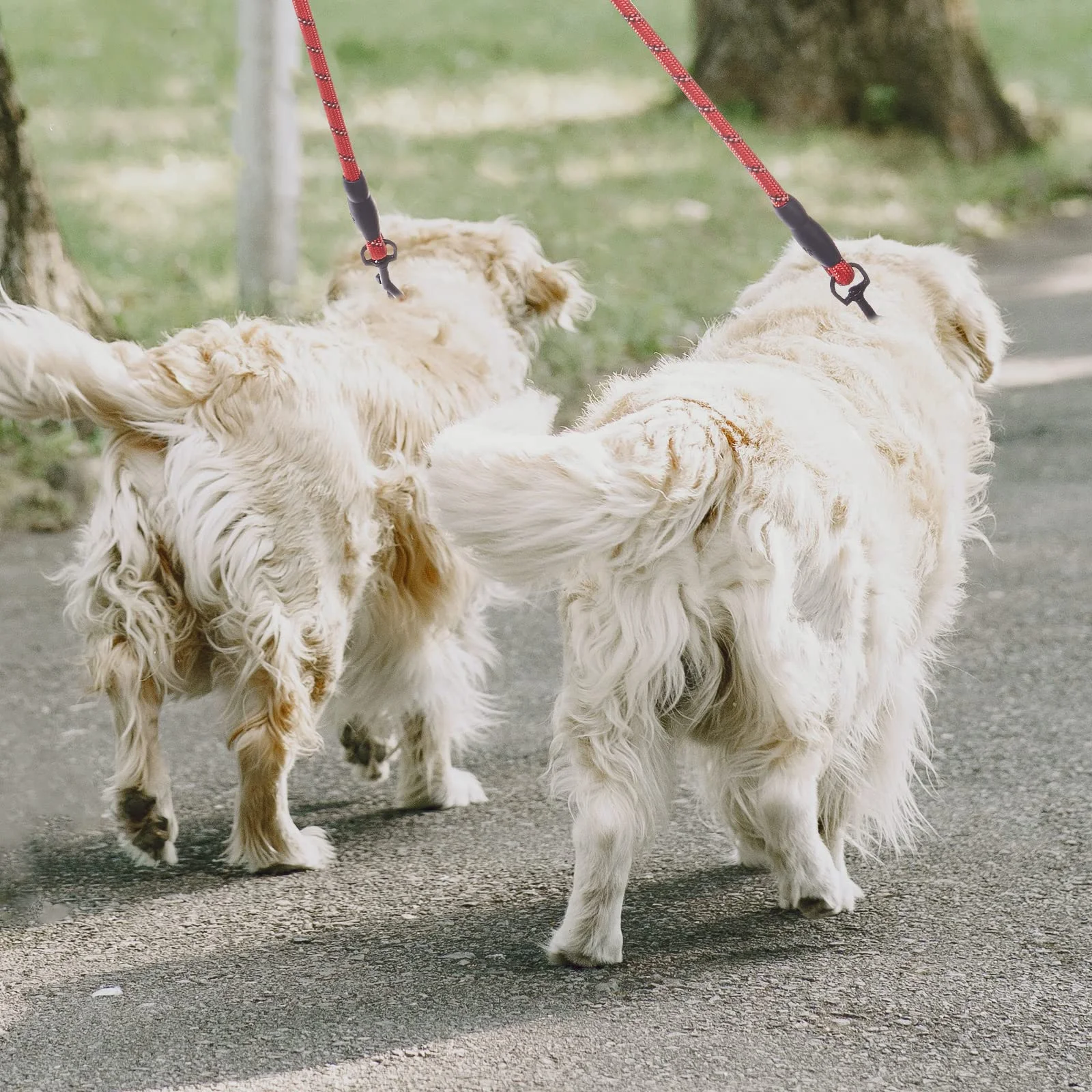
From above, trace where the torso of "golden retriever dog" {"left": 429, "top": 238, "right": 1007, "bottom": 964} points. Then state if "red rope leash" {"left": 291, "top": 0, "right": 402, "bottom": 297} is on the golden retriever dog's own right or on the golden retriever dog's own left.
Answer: on the golden retriever dog's own left

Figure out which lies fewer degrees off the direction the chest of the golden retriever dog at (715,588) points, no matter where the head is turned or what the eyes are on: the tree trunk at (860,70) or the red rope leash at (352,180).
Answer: the tree trunk

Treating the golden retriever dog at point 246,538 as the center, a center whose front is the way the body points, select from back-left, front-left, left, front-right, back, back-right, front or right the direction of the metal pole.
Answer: front-left

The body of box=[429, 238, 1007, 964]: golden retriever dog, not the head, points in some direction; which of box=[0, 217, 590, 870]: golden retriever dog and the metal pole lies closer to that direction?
the metal pole

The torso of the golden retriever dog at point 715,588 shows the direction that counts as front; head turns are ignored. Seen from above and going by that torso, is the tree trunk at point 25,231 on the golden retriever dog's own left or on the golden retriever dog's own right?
on the golden retriever dog's own left

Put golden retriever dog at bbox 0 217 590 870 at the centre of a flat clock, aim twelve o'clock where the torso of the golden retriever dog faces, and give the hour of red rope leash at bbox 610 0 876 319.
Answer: The red rope leash is roughly at 1 o'clock from the golden retriever dog.

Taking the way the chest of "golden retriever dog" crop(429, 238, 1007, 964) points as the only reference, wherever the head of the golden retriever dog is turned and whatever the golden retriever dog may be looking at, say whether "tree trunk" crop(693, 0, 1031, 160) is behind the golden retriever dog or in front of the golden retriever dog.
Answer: in front

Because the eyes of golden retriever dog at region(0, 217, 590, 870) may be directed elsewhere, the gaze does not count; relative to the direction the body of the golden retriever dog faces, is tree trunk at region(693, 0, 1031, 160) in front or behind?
in front

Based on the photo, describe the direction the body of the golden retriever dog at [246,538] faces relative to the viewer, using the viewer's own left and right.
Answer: facing away from the viewer and to the right of the viewer

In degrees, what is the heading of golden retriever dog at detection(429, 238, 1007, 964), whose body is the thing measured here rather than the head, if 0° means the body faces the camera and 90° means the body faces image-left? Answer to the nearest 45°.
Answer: approximately 225°

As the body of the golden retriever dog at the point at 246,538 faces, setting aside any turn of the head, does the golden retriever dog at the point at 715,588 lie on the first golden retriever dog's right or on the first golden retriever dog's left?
on the first golden retriever dog's right
